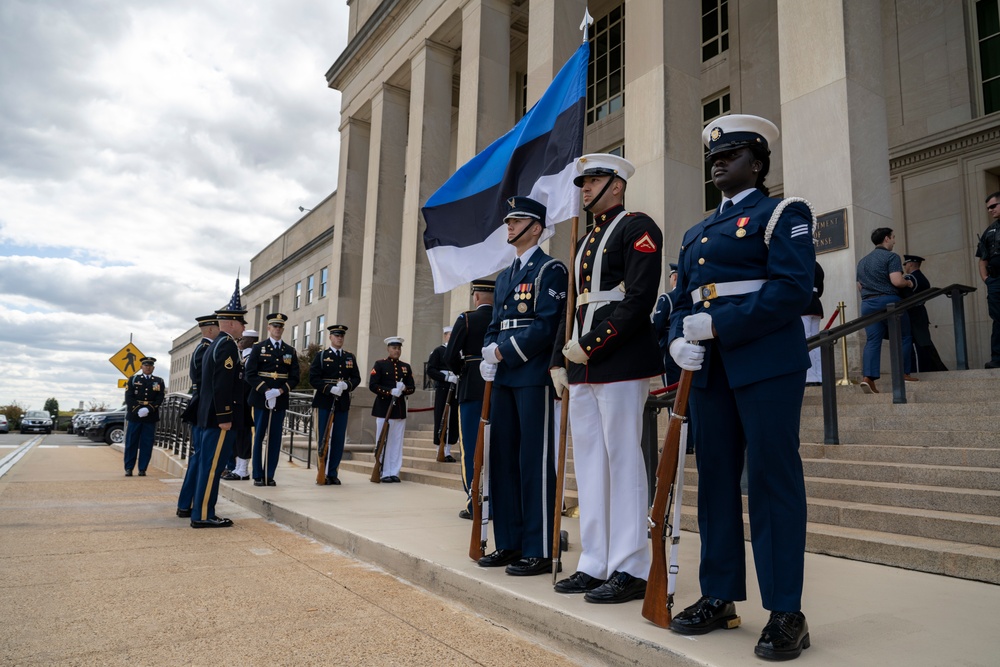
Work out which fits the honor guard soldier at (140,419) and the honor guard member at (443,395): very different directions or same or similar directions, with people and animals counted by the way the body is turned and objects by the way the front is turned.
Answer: same or similar directions

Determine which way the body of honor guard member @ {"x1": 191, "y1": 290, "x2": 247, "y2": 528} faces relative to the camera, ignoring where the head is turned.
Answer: to the viewer's right

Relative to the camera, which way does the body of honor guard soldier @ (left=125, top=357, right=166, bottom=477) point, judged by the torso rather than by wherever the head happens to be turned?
toward the camera

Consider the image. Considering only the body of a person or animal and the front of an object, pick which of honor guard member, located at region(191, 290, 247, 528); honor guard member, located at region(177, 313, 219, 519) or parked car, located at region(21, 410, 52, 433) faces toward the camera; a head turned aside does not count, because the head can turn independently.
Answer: the parked car

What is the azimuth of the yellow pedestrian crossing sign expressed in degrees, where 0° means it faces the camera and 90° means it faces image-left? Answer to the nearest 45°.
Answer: approximately 0°

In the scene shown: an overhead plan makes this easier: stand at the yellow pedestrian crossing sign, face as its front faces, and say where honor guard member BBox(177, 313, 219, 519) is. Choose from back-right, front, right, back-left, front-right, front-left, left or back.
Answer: front

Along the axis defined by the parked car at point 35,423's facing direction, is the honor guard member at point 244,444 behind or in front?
in front

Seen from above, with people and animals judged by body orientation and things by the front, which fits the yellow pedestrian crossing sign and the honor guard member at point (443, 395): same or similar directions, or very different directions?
same or similar directions

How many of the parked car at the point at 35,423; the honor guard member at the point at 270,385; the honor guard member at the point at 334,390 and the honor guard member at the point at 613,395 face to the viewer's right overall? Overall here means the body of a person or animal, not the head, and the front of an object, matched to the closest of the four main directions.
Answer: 0

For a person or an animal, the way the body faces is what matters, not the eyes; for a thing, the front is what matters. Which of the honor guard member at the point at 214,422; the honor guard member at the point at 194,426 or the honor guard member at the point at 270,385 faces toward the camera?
the honor guard member at the point at 270,385

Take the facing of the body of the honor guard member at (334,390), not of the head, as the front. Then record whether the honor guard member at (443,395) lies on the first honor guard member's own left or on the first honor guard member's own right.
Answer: on the first honor guard member's own left

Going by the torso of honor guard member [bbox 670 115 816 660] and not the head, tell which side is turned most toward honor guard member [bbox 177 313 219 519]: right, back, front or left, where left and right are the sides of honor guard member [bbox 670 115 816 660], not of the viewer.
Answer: right

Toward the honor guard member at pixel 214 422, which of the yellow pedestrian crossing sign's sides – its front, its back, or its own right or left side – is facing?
front

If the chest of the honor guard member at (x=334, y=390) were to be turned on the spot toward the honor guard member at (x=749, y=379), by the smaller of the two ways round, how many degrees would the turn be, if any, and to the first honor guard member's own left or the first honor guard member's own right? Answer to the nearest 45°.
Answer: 0° — they already face them

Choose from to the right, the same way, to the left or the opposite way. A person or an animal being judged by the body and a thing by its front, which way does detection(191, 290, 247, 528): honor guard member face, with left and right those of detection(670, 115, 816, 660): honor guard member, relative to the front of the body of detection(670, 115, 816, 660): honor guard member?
the opposite way

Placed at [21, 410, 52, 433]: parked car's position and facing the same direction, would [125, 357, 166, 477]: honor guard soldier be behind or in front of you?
in front

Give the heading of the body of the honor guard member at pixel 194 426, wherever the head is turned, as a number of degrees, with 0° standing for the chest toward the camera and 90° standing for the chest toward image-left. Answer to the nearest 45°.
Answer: approximately 270°
